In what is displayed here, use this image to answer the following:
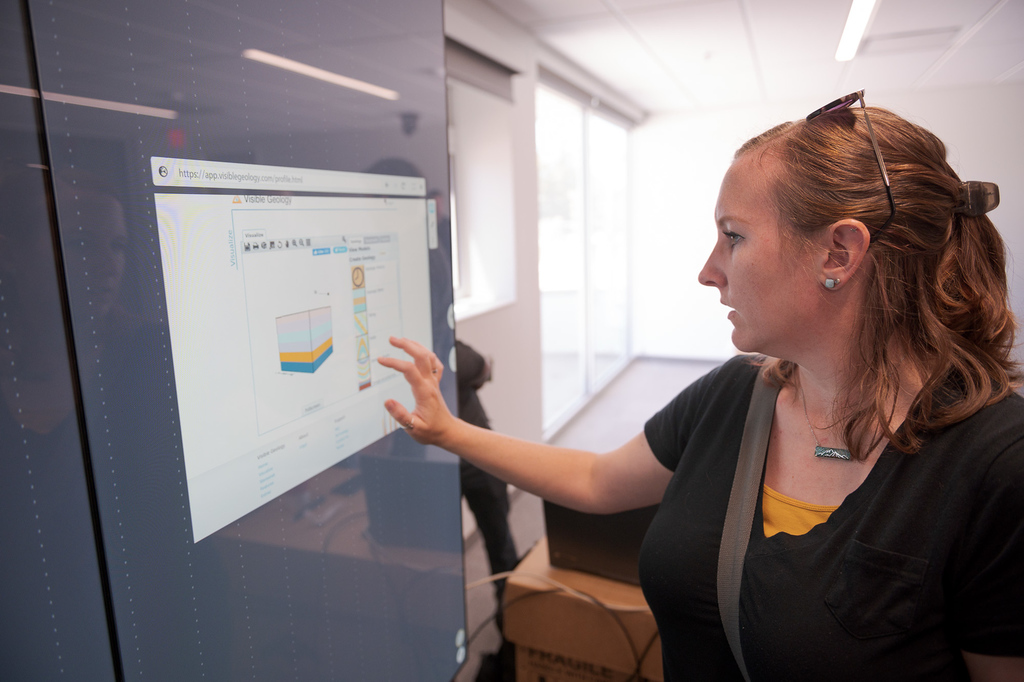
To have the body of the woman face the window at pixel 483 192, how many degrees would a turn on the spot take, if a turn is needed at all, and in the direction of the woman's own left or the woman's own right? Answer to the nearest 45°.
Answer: approximately 90° to the woman's own right

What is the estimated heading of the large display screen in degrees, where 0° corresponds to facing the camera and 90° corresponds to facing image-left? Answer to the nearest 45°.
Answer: approximately 315°

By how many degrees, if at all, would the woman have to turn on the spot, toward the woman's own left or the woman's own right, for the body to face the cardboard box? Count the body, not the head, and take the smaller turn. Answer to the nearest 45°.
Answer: approximately 90° to the woman's own right

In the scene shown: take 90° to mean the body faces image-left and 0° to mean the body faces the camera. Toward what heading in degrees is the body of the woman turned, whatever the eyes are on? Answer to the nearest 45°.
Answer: approximately 45°

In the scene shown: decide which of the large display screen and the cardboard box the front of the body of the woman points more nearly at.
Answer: the large display screen

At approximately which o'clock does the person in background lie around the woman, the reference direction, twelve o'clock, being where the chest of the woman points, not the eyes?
The person in background is roughly at 3 o'clock from the woman.

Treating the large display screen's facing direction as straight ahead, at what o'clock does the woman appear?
The woman is roughly at 11 o'clock from the large display screen.

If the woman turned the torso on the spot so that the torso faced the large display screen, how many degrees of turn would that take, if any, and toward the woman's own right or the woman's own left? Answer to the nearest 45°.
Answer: approximately 45° to the woman's own right
